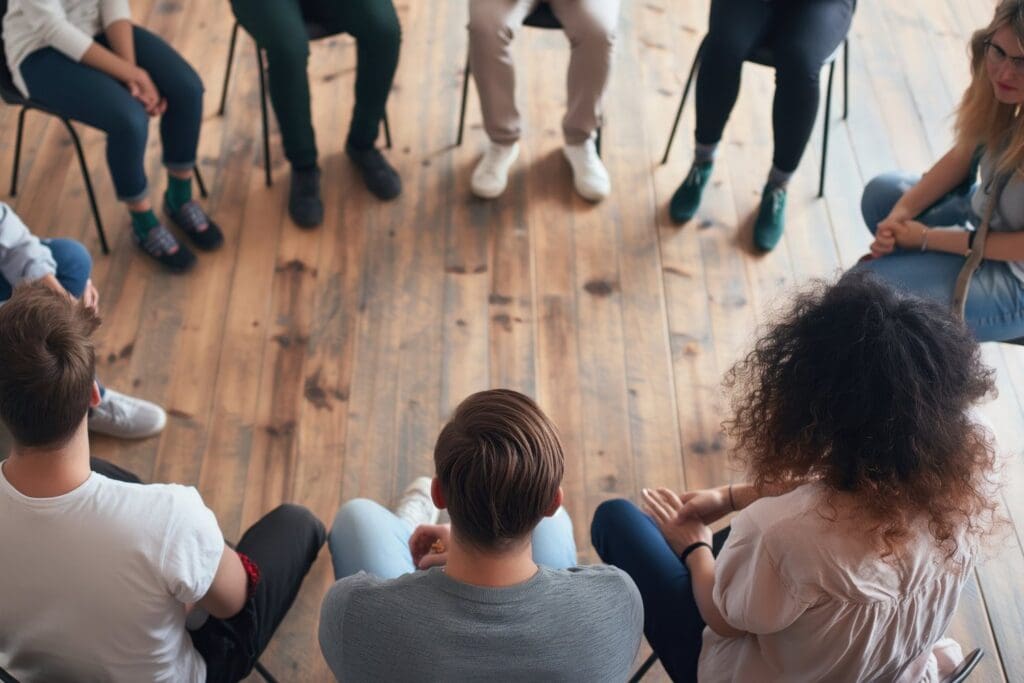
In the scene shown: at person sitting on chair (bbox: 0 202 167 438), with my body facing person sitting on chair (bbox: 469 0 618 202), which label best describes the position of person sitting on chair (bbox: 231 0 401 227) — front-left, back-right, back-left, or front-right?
front-left

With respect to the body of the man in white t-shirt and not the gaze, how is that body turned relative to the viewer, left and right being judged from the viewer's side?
facing away from the viewer and to the right of the viewer

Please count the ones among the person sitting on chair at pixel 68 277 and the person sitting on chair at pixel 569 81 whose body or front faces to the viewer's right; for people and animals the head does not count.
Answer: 1

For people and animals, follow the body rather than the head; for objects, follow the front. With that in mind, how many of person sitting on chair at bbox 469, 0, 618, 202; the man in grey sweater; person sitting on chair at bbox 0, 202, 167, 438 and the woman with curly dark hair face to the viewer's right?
1

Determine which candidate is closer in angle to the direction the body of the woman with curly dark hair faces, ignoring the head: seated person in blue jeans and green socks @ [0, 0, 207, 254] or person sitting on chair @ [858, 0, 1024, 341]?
the seated person in blue jeans and green socks

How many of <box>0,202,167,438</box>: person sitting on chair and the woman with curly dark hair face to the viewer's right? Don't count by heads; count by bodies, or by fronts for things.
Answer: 1

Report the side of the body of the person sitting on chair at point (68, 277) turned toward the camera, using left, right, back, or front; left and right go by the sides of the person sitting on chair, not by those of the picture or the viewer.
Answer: right

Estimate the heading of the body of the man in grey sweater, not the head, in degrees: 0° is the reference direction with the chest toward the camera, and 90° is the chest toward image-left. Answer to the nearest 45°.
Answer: approximately 180°

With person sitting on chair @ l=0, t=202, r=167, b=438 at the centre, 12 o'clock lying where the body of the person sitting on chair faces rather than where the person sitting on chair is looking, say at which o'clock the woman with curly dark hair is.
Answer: The woman with curly dark hair is roughly at 2 o'clock from the person sitting on chair.

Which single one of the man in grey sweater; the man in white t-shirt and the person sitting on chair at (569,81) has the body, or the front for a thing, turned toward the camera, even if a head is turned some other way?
the person sitting on chair

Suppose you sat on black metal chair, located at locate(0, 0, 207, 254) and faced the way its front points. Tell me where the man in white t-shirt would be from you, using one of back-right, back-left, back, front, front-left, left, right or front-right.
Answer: front-right

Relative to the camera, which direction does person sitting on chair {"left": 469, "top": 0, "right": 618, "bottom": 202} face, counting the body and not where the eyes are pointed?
toward the camera
